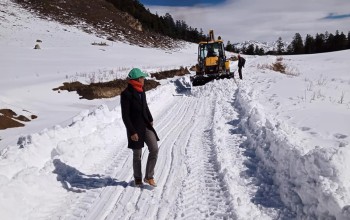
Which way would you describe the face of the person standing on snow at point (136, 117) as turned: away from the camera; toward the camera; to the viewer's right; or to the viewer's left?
to the viewer's right

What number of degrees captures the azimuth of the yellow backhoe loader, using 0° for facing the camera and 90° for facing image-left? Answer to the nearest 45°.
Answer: approximately 0°

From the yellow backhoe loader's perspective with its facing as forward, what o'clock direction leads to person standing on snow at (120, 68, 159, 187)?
The person standing on snow is roughly at 12 o'clock from the yellow backhoe loader.
